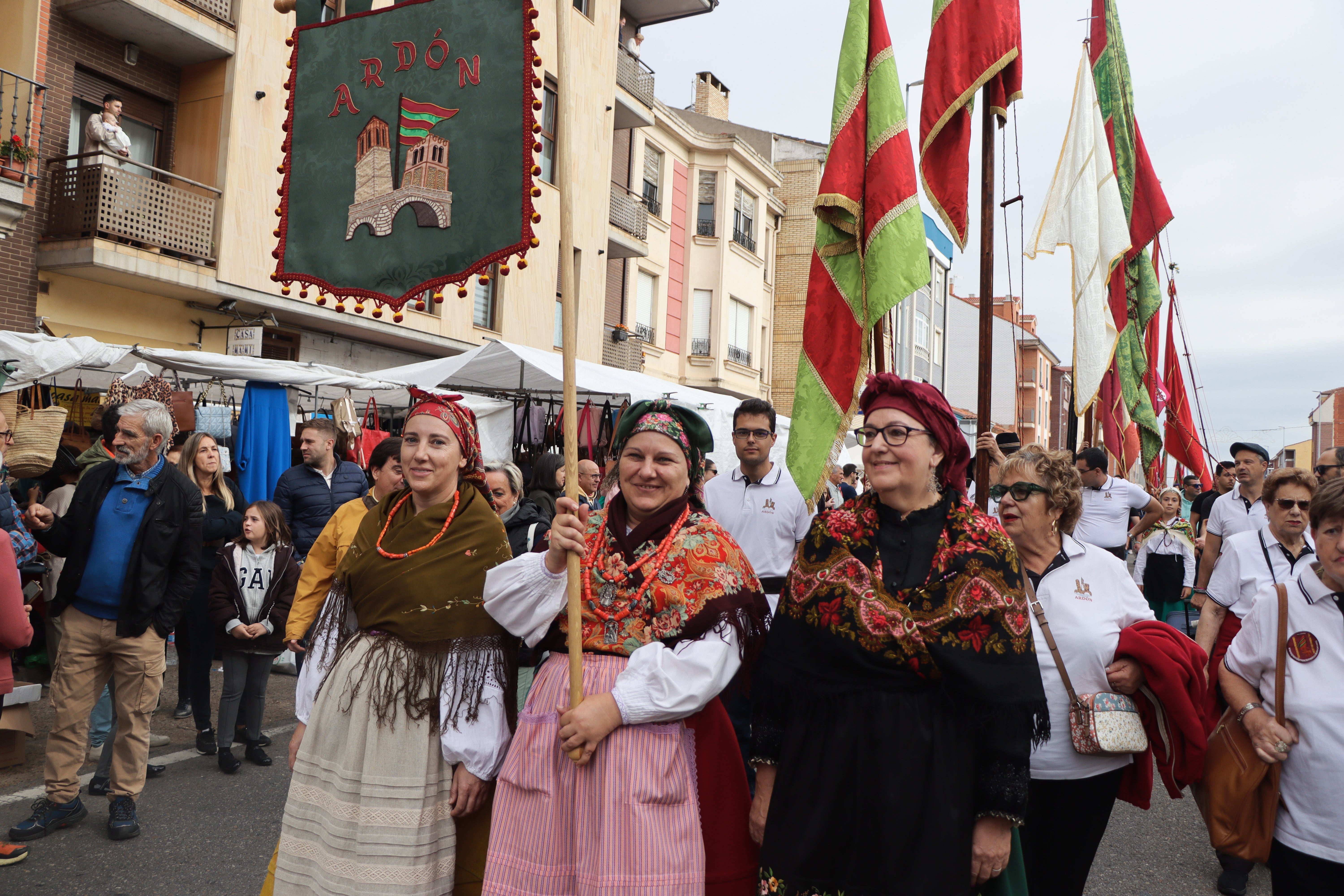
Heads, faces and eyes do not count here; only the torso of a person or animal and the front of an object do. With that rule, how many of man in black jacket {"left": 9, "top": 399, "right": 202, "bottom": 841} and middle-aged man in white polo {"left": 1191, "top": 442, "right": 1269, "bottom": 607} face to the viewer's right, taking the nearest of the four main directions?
0

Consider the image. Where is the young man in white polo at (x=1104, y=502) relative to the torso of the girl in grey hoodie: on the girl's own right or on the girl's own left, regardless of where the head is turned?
on the girl's own left

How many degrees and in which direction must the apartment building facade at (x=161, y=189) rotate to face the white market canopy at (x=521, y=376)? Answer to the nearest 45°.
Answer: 0° — it already faces it

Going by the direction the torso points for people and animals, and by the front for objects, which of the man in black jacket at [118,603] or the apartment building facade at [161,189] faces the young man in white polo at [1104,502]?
the apartment building facade

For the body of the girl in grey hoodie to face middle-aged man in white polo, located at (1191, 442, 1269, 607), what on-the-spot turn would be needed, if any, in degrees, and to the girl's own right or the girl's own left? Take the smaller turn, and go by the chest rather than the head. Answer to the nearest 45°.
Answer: approximately 90° to the girl's own left

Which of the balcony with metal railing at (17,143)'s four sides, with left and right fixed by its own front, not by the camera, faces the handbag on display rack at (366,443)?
front

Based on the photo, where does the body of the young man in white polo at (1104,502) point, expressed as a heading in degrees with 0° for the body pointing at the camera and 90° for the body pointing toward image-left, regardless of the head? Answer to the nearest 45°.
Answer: approximately 45°

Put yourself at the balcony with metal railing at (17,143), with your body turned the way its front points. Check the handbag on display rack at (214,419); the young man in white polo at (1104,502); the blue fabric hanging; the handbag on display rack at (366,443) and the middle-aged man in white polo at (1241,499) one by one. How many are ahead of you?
5

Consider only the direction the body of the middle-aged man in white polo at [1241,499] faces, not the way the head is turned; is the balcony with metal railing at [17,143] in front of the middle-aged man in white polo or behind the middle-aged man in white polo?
in front

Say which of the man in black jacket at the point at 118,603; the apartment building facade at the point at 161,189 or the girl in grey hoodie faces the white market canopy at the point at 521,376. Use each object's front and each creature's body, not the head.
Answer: the apartment building facade

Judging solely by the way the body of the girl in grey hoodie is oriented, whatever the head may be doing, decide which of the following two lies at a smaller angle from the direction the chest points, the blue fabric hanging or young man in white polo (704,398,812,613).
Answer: the young man in white polo

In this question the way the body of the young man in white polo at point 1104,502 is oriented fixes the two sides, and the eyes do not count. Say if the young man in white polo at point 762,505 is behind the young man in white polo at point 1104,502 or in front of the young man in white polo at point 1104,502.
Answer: in front

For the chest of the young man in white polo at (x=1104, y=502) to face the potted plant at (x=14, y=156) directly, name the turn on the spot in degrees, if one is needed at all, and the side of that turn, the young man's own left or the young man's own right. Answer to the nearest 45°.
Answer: approximately 45° to the young man's own right
